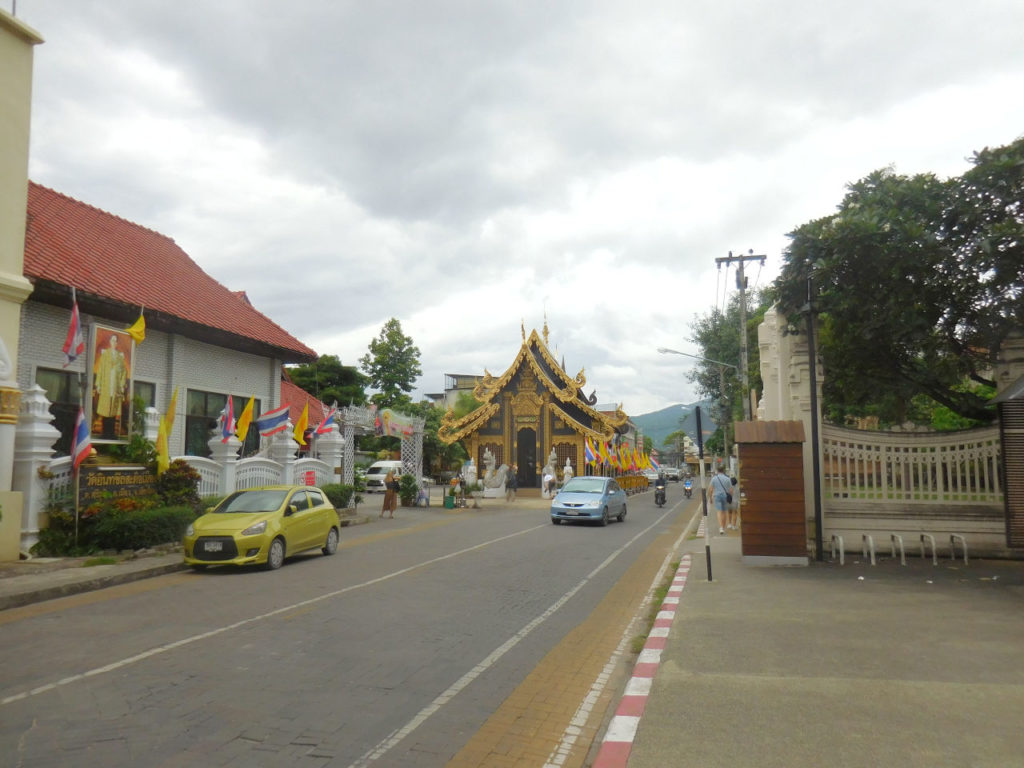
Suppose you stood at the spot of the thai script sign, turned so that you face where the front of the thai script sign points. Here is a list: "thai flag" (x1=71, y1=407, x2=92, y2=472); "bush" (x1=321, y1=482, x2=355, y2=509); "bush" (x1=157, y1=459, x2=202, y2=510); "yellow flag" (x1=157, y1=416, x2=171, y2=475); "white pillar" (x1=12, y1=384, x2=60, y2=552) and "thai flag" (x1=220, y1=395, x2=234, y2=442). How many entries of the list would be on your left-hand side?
4

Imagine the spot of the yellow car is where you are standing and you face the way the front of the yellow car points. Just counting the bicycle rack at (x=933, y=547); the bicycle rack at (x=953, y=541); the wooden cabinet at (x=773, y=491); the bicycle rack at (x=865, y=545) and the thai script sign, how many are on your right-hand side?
1

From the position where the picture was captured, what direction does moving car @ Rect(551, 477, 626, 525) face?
facing the viewer and to the left of the viewer

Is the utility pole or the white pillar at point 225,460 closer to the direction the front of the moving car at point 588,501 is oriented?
the white pillar

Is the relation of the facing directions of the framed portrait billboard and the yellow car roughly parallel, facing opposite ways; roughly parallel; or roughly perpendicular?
roughly perpendicular

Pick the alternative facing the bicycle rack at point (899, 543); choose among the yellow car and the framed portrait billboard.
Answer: the framed portrait billboard

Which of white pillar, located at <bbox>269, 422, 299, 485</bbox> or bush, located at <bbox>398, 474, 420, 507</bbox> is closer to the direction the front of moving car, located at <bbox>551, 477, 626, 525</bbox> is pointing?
the white pillar

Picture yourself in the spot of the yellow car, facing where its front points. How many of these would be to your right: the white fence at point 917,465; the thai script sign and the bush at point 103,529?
2

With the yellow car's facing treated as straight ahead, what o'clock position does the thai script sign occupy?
The thai script sign is roughly at 3 o'clock from the yellow car.

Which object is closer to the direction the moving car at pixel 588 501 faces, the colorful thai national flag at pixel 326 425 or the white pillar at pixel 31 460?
the white pillar

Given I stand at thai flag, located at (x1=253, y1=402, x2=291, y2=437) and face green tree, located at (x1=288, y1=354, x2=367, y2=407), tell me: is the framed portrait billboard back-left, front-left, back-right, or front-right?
back-left

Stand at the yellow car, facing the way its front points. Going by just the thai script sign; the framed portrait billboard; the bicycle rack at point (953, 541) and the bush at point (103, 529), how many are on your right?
3

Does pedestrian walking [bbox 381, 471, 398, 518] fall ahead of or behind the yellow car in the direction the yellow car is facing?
behind

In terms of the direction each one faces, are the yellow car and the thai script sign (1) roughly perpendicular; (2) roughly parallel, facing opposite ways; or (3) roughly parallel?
roughly perpendicular

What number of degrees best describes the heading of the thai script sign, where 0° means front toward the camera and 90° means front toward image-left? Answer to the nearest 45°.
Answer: approximately 315°

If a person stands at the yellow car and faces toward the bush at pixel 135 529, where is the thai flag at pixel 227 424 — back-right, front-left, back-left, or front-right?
front-right

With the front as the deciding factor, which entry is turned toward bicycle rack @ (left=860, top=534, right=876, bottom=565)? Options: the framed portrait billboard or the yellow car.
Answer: the framed portrait billboard

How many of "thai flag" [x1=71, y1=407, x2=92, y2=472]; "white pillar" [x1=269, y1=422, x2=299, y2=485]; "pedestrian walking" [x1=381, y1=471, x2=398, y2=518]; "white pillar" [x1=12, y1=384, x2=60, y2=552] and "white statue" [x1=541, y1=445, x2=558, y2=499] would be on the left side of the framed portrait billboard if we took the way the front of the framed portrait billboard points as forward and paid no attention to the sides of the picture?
3

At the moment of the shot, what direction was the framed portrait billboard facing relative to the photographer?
facing the viewer and to the right of the viewer

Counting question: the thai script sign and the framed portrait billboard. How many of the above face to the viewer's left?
0

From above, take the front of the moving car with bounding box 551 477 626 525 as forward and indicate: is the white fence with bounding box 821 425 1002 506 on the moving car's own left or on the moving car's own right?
on the moving car's own left

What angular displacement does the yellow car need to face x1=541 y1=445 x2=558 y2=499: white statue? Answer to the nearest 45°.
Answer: approximately 180°
